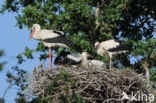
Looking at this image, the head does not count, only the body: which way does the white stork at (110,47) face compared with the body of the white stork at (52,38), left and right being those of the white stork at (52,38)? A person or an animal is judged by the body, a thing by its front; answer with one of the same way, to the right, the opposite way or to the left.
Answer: the same way

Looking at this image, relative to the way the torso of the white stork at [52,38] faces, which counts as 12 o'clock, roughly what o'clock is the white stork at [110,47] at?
the white stork at [110,47] is roughly at 6 o'clock from the white stork at [52,38].

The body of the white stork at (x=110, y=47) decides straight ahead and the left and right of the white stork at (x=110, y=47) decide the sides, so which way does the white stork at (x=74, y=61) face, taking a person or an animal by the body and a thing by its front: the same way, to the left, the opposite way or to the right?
the opposite way

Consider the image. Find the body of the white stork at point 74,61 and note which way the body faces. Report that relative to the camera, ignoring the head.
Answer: to the viewer's right

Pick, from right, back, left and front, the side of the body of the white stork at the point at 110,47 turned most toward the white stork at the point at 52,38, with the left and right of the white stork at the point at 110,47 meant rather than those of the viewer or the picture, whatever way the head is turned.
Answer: front

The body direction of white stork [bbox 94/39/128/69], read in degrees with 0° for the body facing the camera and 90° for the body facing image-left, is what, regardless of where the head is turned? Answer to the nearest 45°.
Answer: approximately 90°

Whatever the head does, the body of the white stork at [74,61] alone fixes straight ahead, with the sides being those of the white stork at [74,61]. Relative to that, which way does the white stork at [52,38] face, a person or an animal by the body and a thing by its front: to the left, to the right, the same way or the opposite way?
the opposite way

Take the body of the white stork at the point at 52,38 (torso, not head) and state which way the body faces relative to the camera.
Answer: to the viewer's left

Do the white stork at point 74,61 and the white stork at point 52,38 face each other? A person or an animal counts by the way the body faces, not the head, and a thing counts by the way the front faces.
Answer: no
